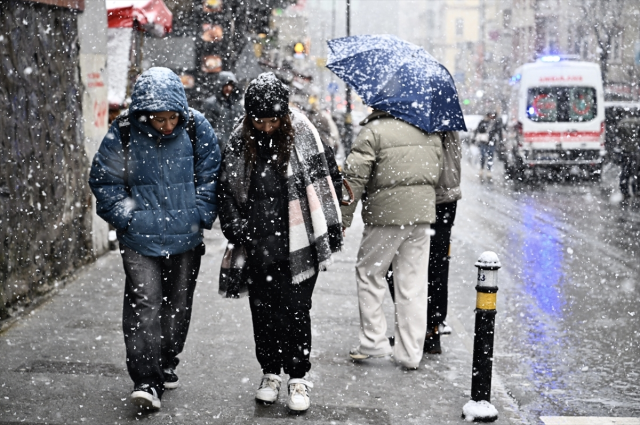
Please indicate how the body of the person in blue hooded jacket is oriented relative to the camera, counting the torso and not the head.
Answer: toward the camera

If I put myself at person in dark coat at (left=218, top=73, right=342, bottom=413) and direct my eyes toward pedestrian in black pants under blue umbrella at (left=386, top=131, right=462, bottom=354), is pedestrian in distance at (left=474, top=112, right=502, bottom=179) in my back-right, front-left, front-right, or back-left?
front-left

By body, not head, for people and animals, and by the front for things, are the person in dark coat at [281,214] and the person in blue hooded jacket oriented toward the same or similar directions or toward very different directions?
same or similar directions

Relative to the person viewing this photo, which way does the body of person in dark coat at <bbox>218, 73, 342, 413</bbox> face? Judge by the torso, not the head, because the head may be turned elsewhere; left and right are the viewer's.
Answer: facing the viewer

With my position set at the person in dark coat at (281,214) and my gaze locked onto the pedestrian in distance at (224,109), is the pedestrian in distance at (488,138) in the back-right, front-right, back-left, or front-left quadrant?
front-right

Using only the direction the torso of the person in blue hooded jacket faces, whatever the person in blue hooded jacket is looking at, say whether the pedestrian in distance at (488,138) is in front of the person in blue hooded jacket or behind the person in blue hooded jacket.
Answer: behind

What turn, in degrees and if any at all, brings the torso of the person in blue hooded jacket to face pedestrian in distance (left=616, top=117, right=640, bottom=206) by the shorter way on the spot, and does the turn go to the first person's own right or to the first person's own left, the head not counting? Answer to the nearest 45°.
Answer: approximately 135° to the first person's own left

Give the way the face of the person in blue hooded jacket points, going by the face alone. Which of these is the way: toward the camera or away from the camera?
toward the camera
